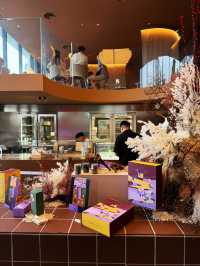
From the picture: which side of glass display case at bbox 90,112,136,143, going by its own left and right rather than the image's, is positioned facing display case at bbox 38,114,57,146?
right

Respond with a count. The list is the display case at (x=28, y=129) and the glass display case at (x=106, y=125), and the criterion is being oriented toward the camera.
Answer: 2

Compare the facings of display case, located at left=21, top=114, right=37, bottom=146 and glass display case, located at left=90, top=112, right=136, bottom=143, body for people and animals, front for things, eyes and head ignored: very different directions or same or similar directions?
same or similar directions

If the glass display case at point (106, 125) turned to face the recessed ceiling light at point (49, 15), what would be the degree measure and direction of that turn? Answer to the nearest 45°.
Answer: approximately 45° to its right

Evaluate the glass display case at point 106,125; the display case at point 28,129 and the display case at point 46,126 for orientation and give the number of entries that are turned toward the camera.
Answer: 3

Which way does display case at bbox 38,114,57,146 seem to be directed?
toward the camera

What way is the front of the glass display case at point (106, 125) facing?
toward the camera

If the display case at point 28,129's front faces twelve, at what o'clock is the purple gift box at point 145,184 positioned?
The purple gift box is roughly at 12 o'clock from the display case.

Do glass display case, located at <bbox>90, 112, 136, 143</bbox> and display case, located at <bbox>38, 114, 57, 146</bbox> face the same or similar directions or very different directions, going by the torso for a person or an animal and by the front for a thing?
same or similar directions

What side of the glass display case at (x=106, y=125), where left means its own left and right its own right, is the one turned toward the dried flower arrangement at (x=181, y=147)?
front
